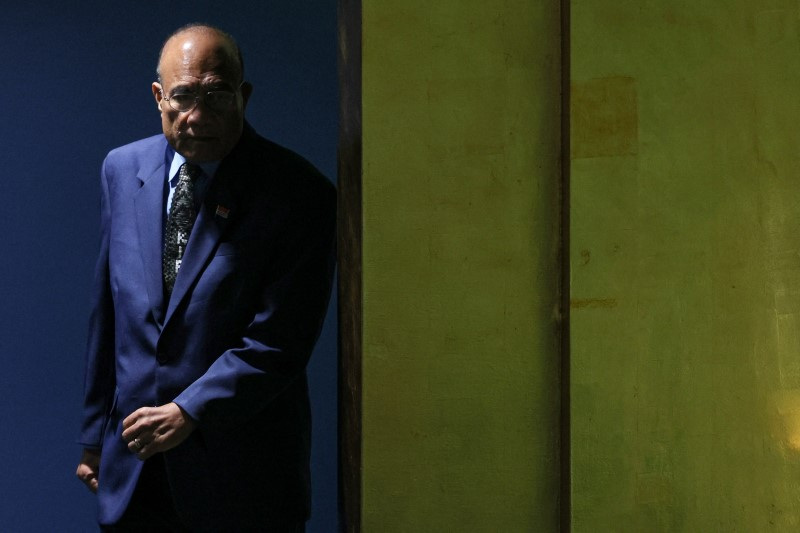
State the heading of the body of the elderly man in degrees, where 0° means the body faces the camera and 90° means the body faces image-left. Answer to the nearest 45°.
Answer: approximately 45°
